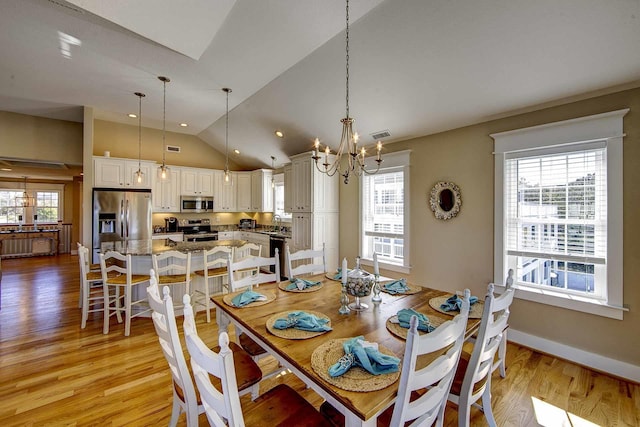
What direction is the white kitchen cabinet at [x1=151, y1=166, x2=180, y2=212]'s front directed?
toward the camera

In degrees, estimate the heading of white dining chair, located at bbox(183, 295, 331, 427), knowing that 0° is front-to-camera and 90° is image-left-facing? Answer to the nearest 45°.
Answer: approximately 225°

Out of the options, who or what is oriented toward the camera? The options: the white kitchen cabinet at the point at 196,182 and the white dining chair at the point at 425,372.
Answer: the white kitchen cabinet

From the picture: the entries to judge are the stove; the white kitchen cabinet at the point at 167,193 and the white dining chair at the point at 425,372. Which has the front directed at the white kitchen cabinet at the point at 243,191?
the white dining chair

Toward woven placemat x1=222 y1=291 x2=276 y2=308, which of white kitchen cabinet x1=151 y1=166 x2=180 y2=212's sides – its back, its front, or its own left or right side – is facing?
front

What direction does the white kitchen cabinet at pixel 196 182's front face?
toward the camera

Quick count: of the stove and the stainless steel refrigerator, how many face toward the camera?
2

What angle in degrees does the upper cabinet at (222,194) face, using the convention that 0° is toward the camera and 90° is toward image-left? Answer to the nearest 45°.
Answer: approximately 0°

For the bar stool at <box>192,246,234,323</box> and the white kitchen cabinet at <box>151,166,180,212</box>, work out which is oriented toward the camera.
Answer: the white kitchen cabinet

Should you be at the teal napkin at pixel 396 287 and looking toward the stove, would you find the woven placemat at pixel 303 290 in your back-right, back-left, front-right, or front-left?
front-left

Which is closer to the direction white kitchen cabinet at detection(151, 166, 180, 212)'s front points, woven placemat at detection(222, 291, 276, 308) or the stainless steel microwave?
the woven placemat

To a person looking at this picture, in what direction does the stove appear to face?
facing the viewer

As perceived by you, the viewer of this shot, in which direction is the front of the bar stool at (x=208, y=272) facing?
facing away from the viewer and to the left of the viewer

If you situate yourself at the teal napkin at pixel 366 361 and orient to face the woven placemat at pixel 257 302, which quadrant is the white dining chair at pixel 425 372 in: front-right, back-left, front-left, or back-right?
back-right

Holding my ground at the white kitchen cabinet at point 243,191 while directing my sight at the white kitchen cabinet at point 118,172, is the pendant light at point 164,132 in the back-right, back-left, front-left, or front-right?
front-left

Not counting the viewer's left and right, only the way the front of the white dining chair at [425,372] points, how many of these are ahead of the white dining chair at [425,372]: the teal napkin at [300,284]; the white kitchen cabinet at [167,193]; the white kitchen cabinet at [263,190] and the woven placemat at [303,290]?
4

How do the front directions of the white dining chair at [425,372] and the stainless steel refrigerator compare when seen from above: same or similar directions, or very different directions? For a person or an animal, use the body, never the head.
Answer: very different directions

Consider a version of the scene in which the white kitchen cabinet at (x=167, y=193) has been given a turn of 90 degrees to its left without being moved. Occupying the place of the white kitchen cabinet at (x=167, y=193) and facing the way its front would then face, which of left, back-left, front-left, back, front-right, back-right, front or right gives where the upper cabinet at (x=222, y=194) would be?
front
